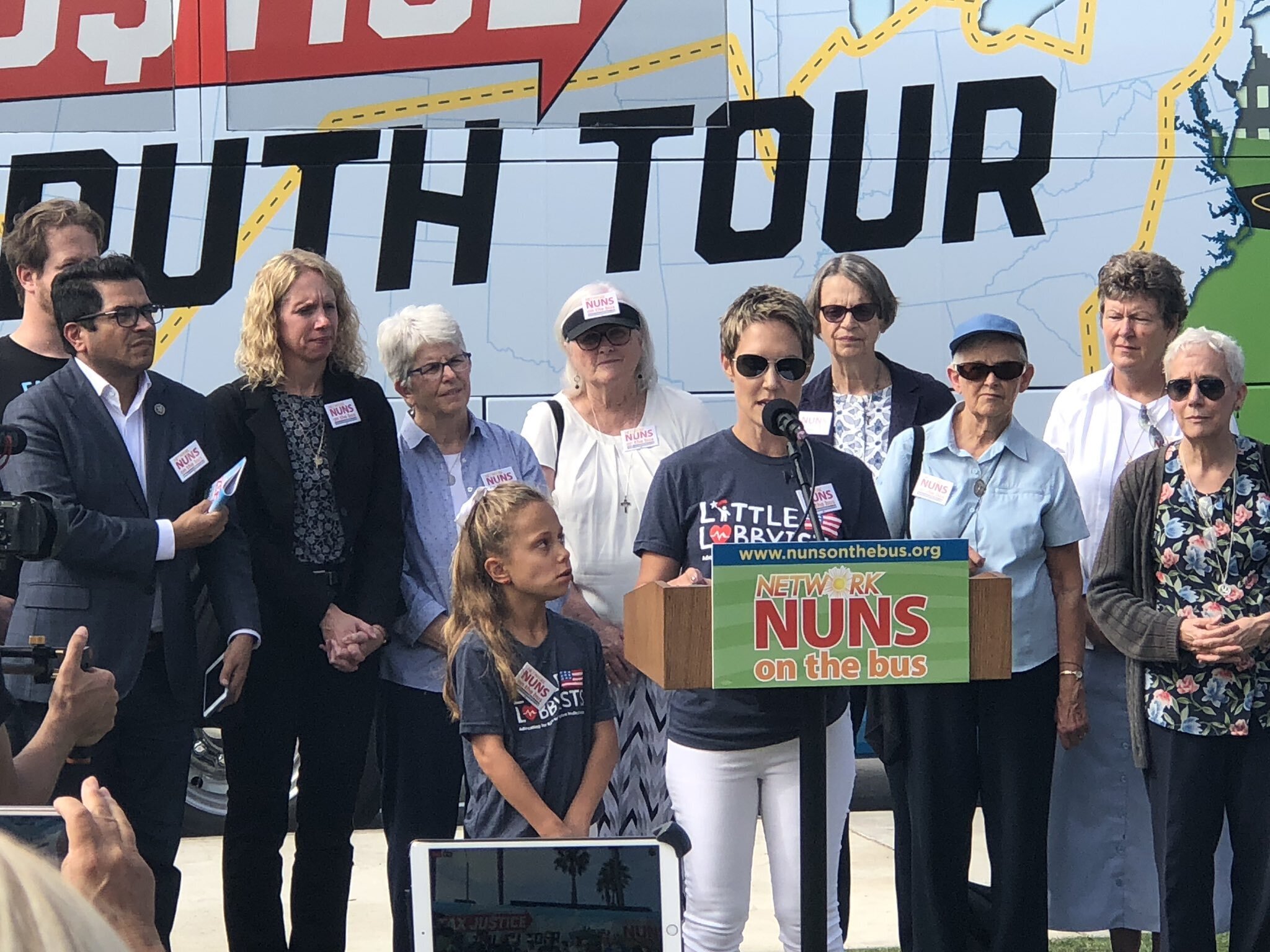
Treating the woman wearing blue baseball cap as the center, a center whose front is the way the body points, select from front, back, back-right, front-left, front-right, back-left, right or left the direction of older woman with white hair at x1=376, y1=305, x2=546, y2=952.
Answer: right

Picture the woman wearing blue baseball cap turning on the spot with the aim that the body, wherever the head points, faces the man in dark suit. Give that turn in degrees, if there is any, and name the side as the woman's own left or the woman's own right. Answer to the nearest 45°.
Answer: approximately 90° to the woman's own right

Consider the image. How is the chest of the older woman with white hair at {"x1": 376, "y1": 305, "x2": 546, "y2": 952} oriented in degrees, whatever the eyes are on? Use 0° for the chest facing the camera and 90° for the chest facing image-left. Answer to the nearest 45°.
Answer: approximately 315°

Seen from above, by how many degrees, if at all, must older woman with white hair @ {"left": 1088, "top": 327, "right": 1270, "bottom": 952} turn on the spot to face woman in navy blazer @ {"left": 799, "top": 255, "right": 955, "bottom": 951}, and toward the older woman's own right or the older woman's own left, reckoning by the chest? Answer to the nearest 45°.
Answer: approximately 90° to the older woman's own right

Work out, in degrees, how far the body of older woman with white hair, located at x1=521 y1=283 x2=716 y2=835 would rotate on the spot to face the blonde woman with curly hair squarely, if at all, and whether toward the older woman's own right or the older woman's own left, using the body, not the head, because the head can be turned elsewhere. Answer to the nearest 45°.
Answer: approximately 90° to the older woman's own right

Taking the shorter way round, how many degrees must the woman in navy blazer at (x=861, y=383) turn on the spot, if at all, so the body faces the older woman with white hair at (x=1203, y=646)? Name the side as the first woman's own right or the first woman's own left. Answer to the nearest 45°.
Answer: approximately 45° to the first woman's own left

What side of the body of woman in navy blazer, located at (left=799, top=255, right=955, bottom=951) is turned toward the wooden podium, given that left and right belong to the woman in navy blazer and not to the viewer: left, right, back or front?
front
